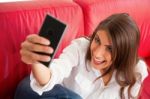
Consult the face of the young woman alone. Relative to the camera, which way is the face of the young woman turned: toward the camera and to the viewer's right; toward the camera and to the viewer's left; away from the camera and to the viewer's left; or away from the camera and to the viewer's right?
toward the camera and to the viewer's left

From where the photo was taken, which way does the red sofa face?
toward the camera

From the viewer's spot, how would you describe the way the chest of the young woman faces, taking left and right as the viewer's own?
facing the viewer and to the left of the viewer
